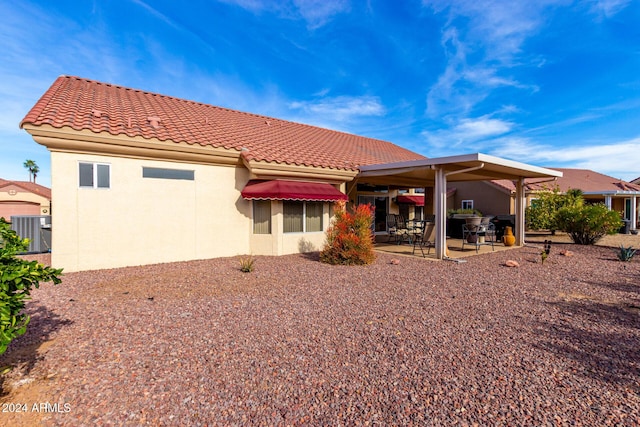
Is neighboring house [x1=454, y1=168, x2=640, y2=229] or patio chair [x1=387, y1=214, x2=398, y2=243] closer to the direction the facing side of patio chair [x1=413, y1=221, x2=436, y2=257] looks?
the patio chair

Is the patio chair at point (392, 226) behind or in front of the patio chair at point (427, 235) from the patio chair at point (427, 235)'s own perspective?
in front

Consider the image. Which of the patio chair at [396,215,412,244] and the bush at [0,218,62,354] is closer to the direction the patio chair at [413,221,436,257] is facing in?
the patio chair

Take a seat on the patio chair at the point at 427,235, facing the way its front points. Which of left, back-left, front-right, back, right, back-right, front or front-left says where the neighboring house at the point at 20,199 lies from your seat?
front-left

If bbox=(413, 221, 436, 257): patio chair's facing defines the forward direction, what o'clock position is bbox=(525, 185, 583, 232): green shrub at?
The green shrub is roughly at 3 o'clock from the patio chair.

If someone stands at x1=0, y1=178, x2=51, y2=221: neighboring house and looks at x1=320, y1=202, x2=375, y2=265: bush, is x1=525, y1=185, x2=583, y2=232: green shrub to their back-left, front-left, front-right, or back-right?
front-left
